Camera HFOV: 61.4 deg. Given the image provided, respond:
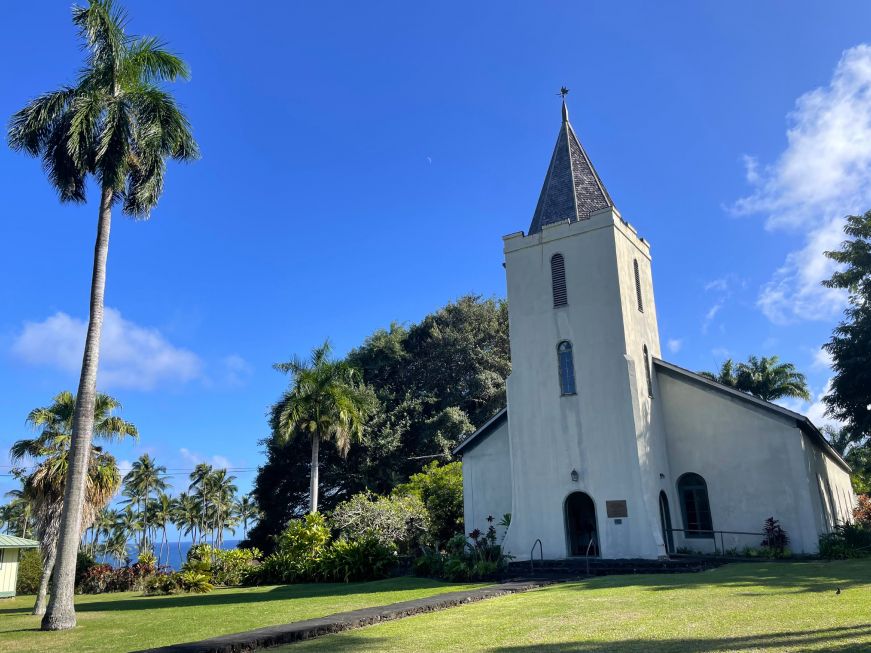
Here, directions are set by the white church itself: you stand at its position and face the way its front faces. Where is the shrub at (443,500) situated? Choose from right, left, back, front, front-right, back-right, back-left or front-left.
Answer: right

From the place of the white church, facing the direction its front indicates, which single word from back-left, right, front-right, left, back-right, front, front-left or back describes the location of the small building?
front-right

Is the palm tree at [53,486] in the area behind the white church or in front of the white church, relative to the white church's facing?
in front

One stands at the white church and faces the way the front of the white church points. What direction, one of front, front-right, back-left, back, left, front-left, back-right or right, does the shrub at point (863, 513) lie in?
back

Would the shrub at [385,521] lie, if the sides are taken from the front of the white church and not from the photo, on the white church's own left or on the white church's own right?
on the white church's own right

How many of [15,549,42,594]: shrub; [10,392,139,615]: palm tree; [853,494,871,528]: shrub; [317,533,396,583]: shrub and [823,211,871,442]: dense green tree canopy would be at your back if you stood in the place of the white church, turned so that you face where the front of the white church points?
2

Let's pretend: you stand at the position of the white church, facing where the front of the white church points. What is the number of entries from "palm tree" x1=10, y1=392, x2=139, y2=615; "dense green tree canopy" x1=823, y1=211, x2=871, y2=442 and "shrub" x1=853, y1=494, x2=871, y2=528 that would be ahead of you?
1

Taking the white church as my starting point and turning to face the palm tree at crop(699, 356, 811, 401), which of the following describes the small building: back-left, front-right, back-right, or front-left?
back-left

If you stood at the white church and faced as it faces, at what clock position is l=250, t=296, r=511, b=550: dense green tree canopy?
The dense green tree canopy is roughly at 3 o'clock from the white church.

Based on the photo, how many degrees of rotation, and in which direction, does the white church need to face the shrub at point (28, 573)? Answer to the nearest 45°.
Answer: approximately 45° to its right

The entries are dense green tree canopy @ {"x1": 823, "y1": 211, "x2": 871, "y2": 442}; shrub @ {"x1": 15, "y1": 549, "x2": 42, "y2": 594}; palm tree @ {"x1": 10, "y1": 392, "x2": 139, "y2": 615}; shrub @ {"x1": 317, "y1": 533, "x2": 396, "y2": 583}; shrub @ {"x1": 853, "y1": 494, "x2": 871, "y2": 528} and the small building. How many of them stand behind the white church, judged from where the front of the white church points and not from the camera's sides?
2

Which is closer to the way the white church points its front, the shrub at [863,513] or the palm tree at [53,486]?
the palm tree

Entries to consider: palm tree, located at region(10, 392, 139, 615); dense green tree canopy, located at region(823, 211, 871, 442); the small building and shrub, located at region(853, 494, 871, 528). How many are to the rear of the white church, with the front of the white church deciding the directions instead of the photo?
2
